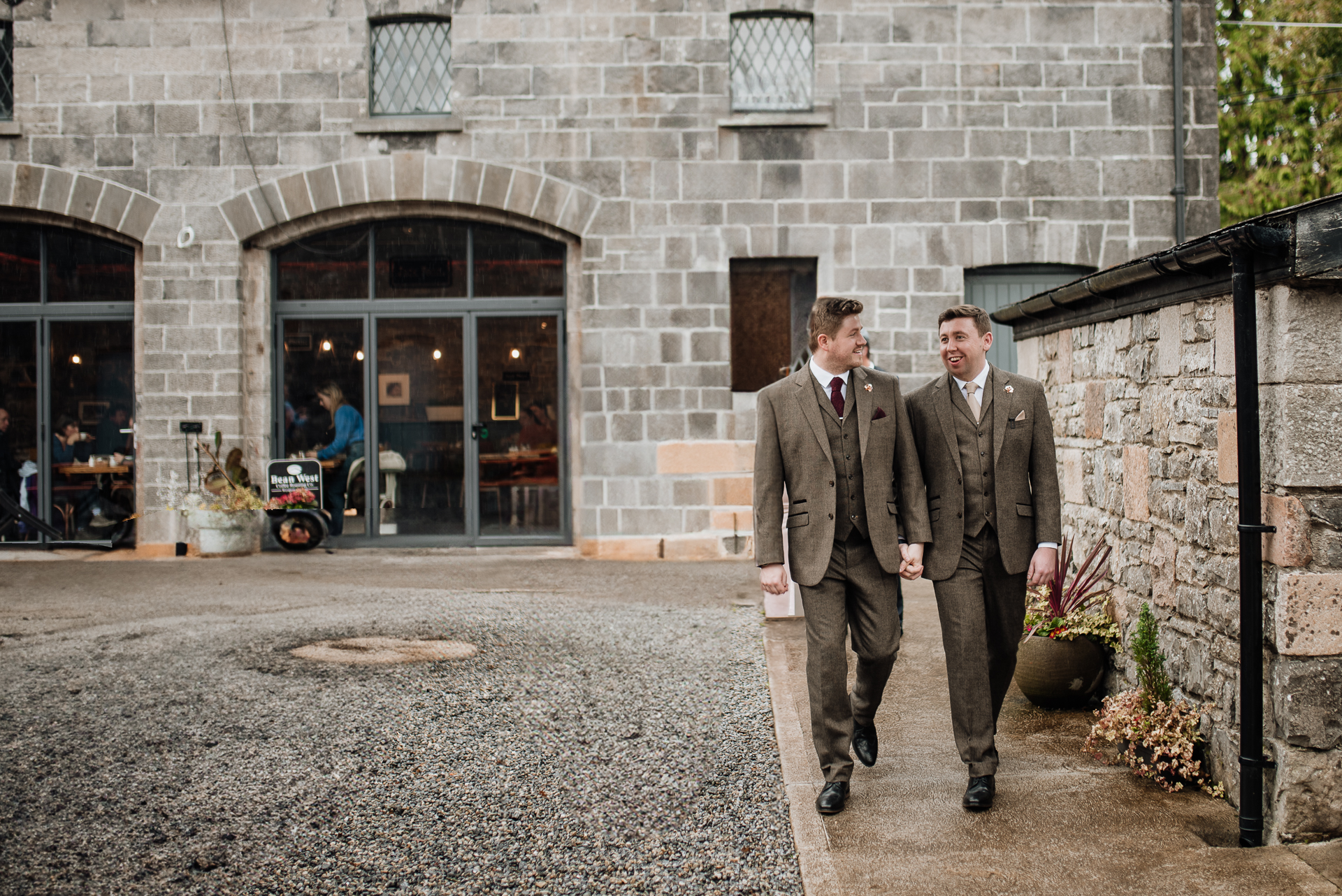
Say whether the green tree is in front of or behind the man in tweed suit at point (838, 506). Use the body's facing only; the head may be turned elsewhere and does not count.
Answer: behind

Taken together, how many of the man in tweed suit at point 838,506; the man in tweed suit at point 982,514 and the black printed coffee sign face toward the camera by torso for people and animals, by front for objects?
3

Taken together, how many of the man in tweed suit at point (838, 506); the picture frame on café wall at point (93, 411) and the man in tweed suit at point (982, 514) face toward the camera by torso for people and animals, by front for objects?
3

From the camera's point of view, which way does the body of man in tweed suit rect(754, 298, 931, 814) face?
toward the camera

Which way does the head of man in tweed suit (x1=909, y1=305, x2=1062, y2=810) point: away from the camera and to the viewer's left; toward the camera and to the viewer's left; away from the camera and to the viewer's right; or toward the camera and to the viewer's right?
toward the camera and to the viewer's left

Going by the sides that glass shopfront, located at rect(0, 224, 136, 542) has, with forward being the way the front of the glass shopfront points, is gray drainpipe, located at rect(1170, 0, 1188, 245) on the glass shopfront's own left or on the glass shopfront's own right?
on the glass shopfront's own left

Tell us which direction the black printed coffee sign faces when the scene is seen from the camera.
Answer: facing the viewer

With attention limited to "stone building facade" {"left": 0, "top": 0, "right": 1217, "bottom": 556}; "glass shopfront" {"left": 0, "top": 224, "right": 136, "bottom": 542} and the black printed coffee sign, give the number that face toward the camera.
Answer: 3

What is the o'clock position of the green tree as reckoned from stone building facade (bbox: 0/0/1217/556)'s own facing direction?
The green tree is roughly at 8 o'clock from the stone building facade.

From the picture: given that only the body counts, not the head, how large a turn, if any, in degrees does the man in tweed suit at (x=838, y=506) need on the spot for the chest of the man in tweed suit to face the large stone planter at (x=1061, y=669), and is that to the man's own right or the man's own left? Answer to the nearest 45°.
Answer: approximately 135° to the man's own left

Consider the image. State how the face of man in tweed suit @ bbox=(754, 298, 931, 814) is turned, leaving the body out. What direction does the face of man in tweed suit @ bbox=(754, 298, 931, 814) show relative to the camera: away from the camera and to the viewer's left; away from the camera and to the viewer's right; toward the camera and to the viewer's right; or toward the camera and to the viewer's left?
toward the camera and to the viewer's right

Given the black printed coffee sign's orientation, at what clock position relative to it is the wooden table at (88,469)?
The wooden table is roughly at 4 o'clock from the black printed coffee sign.

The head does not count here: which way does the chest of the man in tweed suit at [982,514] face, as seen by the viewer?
toward the camera
